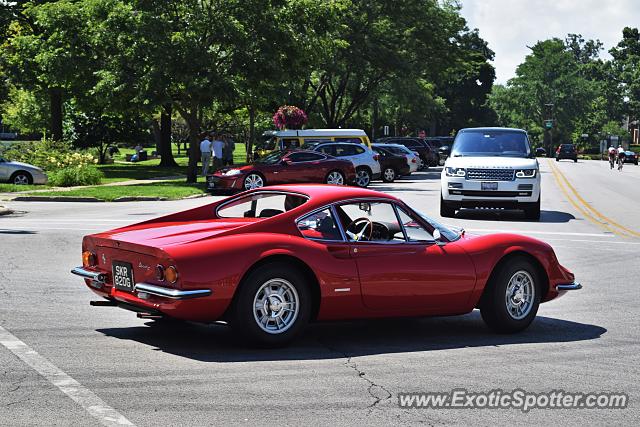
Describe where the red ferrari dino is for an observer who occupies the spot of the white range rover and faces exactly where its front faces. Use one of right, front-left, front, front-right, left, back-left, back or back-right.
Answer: front

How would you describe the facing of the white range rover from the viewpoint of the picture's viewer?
facing the viewer

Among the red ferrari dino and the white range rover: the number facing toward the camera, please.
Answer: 1

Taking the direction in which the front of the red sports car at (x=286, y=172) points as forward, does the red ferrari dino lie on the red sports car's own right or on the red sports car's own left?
on the red sports car's own left

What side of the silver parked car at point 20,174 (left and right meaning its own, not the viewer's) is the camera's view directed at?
right

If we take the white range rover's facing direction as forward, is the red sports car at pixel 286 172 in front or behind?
behind

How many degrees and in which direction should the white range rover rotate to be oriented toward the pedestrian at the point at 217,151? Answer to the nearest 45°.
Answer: approximately 135° to its right

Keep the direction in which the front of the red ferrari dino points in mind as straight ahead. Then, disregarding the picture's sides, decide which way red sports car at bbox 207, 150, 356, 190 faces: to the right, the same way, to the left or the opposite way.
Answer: the opposite way

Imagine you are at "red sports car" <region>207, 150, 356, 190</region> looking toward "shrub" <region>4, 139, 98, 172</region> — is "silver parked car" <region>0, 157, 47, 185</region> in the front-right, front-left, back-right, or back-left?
front-left

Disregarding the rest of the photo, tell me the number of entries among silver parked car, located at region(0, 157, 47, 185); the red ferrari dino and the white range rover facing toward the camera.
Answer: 1
